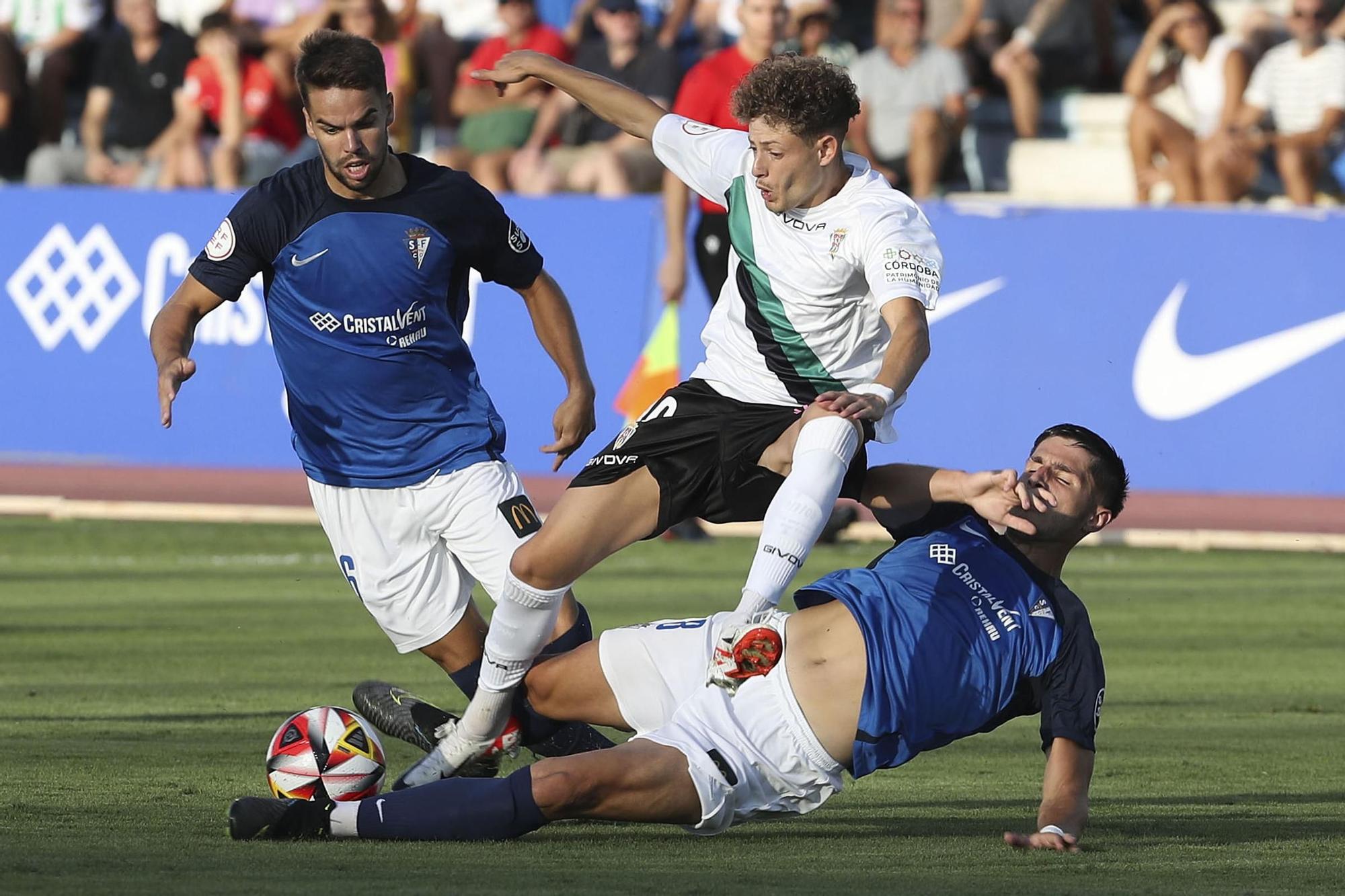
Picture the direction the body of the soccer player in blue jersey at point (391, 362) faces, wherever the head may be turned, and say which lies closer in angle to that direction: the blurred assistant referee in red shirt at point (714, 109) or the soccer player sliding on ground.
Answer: the soccer player sliding on ground

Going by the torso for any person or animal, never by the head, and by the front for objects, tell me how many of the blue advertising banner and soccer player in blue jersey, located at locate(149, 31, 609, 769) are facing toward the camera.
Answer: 2

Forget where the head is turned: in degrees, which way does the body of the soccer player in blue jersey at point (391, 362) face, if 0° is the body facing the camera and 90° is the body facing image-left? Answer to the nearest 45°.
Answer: approximately 0°

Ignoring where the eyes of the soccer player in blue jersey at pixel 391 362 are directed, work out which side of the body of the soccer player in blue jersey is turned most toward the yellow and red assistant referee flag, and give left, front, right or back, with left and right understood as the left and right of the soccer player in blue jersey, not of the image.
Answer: back

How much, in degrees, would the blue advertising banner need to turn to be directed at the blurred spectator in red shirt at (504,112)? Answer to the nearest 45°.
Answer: approximately 135° to its right

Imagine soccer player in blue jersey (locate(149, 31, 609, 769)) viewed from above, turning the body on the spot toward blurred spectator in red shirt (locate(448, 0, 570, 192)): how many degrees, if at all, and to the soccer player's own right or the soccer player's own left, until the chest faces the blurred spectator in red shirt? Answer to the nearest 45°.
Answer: approximately 180°

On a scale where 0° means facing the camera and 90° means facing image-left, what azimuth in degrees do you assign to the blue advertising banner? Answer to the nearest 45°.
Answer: approximately 0°

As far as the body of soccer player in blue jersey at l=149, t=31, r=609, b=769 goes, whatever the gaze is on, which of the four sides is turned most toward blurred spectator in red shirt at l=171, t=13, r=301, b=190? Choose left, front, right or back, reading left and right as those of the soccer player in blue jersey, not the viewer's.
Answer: back

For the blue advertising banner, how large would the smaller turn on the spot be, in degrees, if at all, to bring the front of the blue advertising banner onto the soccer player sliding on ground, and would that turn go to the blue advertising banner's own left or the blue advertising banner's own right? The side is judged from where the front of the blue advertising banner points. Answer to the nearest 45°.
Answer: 0° — it already faces them
